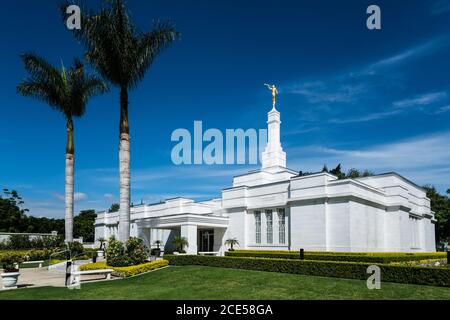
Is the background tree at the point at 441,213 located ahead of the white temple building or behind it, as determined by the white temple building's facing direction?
behind

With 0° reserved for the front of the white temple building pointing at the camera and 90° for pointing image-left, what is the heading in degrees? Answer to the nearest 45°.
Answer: approximately 45°

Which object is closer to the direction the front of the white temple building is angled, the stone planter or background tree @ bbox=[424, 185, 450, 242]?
the stone planter

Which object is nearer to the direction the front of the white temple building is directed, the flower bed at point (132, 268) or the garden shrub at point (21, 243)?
the flower bed

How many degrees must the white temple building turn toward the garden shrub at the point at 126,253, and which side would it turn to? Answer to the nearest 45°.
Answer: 0° — it already faces it

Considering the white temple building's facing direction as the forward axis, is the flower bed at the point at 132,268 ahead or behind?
ahead

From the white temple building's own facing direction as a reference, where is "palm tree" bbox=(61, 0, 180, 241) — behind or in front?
in front
